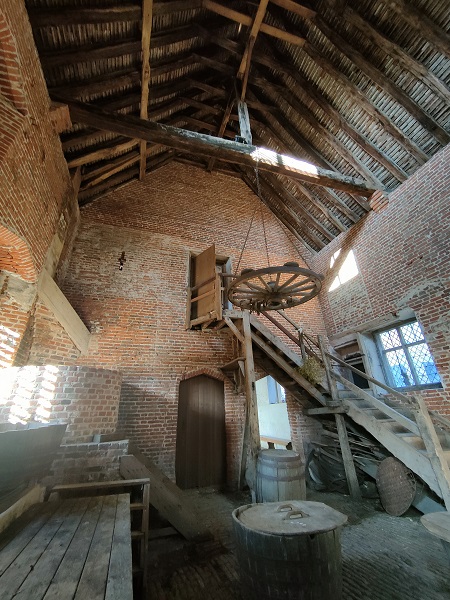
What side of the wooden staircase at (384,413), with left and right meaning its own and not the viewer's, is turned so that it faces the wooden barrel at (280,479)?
right

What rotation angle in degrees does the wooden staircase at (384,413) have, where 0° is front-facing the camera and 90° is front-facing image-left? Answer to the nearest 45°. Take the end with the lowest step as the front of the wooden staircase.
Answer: approximately 315°

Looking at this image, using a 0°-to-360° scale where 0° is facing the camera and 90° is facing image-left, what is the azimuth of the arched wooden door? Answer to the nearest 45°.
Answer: approximately 0°

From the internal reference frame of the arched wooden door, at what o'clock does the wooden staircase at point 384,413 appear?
The wooden staircase is roughly at 10 o'clock from the arched wooden door.

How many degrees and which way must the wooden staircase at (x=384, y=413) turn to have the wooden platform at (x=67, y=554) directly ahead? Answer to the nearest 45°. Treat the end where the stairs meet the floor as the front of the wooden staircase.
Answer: approximately 90° to its right

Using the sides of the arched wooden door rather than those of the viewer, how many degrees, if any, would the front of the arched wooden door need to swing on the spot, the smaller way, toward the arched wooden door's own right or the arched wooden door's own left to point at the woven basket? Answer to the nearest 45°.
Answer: approximately 45° to the arched wooden door's own left
